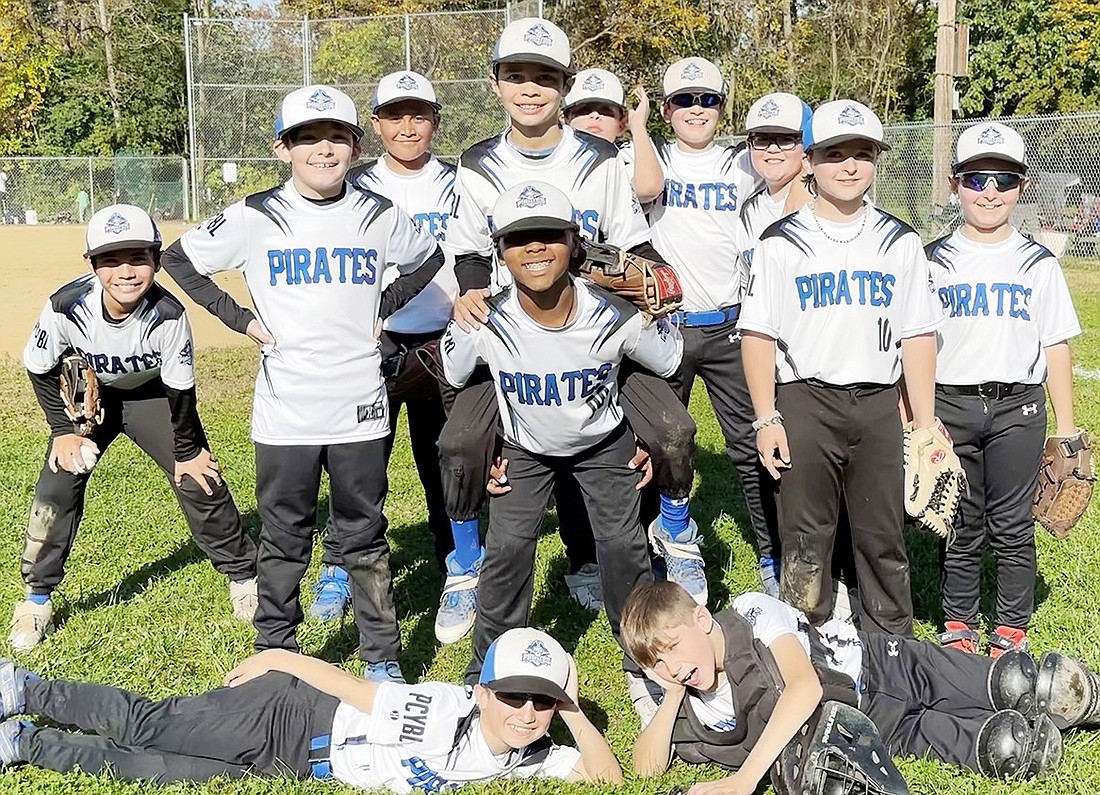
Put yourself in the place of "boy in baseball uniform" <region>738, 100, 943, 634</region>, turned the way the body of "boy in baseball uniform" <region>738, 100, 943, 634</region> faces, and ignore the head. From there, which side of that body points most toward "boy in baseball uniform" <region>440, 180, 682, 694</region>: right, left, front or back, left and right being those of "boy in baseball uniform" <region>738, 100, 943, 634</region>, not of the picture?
right

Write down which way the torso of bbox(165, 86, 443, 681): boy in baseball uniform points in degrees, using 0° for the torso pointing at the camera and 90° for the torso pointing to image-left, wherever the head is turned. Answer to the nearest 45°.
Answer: approximately 0°

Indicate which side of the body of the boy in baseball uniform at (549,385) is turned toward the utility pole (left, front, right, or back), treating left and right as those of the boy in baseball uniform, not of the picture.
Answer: back

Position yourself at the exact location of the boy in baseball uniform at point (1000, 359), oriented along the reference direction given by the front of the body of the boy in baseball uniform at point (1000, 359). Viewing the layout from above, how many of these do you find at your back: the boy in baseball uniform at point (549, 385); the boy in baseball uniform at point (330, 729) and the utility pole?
1

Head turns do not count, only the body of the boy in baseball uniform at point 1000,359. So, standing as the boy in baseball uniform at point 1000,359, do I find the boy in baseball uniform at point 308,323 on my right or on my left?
on my right

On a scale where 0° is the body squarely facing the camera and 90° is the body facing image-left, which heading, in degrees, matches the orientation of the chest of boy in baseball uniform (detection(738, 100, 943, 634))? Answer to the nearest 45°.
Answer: approximately 0°

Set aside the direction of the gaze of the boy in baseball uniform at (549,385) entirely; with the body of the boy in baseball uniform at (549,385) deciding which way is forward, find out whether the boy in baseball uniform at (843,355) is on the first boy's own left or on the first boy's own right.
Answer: on the first boy's own left

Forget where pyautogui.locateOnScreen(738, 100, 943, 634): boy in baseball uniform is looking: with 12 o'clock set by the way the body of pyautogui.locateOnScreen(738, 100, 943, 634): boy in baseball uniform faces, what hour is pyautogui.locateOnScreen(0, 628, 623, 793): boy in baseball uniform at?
pyautogui.locateOnScreen(0, 628, 623, 793): boy in baseball uniform is roughly at 2 o'clock from pyautogui.locateOnScreen(738, 100, 943, 634): boy in baseball uniform.

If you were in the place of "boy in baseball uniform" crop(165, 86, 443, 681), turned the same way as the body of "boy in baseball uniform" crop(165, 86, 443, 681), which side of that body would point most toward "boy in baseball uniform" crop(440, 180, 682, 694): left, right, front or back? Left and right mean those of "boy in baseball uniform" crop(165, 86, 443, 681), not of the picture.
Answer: left

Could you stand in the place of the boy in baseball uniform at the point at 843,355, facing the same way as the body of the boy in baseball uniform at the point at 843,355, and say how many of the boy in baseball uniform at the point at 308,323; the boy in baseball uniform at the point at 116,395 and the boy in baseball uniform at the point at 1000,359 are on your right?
2
